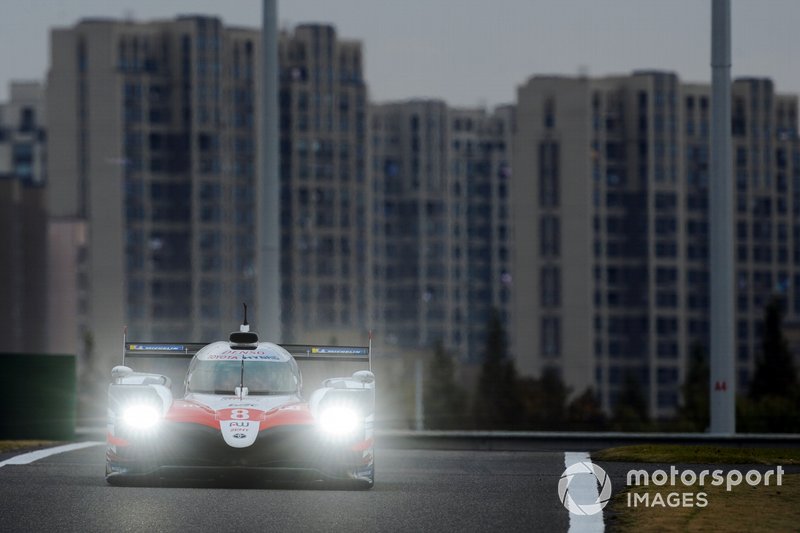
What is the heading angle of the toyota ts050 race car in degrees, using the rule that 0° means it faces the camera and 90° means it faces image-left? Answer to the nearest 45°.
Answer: approximately 0°

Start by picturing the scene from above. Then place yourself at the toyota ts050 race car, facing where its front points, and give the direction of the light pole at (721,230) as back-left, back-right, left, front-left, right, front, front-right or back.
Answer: back-left

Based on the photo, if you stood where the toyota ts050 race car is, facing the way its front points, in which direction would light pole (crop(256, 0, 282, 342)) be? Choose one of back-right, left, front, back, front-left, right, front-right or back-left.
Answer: back
